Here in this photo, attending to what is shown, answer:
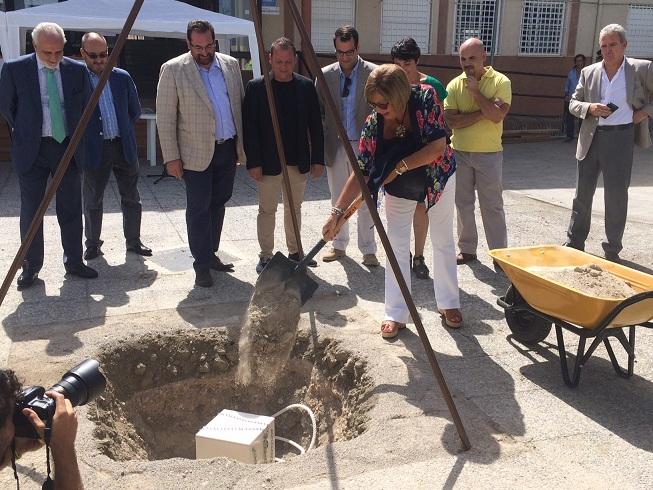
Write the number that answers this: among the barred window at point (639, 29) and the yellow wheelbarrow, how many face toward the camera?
1

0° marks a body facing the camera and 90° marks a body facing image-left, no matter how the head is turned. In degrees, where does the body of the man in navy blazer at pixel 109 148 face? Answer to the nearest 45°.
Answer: approximately 0°

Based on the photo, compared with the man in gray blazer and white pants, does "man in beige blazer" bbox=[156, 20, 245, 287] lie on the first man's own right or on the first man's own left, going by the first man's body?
on the first man's own right

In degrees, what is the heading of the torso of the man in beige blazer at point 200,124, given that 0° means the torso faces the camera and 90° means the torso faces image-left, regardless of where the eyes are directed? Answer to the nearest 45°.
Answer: approximately 315°

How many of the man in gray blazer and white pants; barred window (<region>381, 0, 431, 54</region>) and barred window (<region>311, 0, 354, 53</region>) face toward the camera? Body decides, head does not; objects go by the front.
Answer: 3

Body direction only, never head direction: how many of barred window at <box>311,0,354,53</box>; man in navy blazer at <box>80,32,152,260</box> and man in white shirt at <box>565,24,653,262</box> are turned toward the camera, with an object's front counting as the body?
3

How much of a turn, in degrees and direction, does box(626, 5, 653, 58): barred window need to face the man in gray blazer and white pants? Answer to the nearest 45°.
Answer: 0° — it already faces them

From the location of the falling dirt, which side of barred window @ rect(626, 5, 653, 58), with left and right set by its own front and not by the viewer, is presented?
front

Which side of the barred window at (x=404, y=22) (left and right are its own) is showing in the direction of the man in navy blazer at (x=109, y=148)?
front

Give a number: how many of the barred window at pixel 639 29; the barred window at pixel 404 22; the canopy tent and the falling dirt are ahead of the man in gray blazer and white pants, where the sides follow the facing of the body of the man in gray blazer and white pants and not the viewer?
1

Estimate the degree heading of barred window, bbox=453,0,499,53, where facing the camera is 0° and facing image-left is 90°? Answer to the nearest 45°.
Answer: approximately 0°

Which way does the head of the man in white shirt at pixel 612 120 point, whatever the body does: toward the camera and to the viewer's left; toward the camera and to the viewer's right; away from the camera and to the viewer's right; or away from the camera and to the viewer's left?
toward the camera and to the viewer's left
